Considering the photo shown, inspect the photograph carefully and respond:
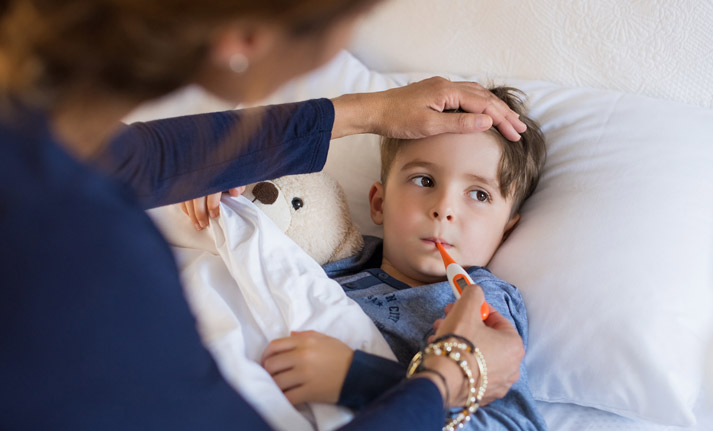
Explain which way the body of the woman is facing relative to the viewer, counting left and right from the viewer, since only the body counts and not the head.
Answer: facing away from the viewer and to the right of the viewer

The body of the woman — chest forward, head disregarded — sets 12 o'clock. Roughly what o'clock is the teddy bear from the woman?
The teddy bear is roughly at 11 o'clock from the woman.

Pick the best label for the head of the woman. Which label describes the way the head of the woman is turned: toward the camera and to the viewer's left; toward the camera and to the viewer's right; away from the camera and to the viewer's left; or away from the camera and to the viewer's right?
away from the camera and to the viewer's right

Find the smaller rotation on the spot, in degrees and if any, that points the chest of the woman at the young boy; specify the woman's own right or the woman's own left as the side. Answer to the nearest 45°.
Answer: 0° — they already face them
